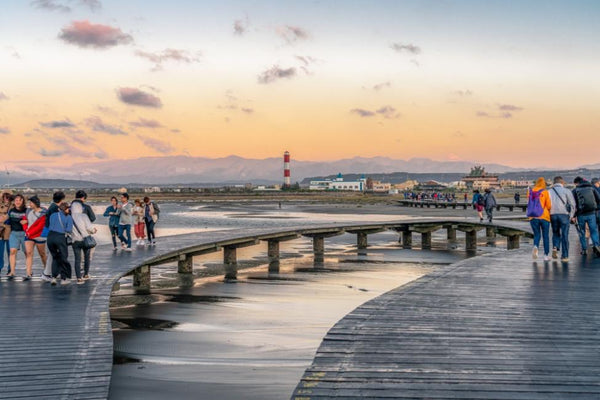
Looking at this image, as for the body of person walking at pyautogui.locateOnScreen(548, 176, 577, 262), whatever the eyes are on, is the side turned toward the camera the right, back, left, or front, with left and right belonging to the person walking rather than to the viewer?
back

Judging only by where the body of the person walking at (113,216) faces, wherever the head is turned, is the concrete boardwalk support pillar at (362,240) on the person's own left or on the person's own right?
on the person's own left

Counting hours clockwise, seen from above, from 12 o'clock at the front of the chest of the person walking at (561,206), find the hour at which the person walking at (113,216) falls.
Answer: the person walking at (113,216) is roughly at 9 o'clock from the person walking at (561,206).

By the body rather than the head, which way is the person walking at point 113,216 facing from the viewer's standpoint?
toward the camera

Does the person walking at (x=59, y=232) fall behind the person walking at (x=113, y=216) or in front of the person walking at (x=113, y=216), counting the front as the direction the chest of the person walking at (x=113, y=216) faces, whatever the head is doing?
in front

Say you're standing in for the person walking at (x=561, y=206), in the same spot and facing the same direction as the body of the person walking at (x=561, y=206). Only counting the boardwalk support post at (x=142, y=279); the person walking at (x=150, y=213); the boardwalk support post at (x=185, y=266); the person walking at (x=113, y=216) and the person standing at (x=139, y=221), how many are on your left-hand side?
5

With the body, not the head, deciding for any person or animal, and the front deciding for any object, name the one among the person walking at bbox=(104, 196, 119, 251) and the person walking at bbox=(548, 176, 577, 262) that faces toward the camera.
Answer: the person walking at bbox=(104, 196, 119, 251)

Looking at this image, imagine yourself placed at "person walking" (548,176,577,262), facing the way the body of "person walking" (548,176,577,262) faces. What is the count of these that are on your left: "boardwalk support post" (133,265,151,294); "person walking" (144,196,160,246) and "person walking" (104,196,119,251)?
3

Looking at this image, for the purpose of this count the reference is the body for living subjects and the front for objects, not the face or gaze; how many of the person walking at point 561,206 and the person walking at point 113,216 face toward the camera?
1

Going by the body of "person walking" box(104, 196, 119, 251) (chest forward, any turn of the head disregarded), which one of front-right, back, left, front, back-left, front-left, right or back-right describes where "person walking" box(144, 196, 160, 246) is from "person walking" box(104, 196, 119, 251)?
back-left

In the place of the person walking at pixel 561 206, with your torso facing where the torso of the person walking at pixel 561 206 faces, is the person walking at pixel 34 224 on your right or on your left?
on your left

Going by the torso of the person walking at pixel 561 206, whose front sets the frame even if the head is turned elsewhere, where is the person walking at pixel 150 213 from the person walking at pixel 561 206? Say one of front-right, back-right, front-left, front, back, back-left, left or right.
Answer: left
